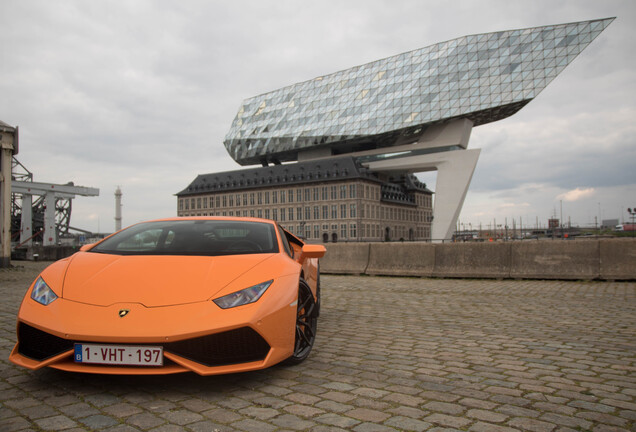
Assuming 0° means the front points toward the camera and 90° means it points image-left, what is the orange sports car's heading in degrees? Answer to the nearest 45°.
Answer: approximately 45°
